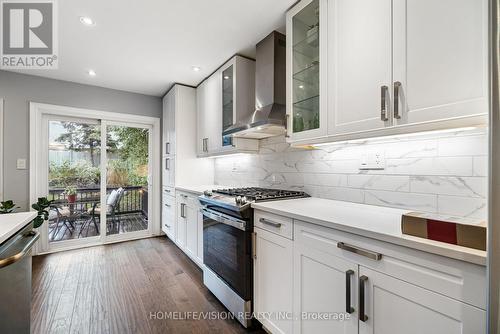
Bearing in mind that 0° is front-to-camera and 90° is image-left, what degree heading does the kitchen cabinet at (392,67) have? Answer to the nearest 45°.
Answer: approximately 45°

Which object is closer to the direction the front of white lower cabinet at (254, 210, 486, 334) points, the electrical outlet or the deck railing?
the deck railing
